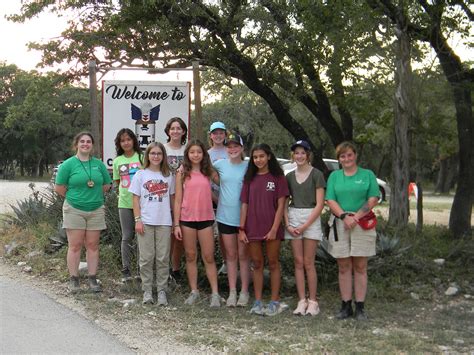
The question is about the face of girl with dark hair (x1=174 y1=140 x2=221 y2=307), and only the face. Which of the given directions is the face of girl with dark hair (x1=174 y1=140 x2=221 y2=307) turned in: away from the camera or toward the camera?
toward the camera

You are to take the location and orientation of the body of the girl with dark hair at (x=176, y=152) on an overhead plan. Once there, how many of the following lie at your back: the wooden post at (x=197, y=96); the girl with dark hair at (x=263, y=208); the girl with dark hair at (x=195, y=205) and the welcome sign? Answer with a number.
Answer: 2

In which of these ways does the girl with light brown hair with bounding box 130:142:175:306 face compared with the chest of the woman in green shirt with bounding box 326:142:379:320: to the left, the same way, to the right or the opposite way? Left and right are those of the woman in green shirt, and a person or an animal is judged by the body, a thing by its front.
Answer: the same way

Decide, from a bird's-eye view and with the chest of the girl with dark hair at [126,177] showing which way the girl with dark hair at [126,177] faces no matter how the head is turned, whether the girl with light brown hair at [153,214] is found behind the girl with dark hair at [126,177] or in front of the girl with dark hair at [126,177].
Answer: in front

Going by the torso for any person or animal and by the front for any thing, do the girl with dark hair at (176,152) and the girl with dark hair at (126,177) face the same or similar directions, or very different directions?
same or similar directions

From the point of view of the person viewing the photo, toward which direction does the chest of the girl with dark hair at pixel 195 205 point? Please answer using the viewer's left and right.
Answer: facing the viewer

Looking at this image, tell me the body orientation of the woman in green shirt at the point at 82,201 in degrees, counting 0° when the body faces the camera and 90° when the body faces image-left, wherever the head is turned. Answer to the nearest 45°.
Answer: approximately 0°

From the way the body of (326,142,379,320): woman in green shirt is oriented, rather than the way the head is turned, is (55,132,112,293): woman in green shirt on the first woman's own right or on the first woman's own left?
on the first woman's own right

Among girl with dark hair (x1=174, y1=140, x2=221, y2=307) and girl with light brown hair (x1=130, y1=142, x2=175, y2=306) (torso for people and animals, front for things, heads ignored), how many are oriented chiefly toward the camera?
2

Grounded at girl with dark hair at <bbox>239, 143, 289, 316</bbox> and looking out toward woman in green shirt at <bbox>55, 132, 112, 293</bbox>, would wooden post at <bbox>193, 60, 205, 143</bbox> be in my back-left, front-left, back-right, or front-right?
front-right

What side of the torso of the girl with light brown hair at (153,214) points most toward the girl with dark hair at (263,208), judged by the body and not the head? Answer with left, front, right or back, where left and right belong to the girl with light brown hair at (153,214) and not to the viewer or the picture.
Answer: left

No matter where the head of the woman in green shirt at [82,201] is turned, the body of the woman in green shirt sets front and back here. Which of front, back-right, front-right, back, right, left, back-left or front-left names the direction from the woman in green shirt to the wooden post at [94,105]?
back

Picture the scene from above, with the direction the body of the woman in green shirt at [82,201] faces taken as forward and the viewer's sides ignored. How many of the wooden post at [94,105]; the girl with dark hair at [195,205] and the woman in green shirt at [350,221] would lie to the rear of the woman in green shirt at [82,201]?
1

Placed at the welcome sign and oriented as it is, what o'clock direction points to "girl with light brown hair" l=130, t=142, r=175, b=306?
The girl with light brown hair is roughly at 12 o'clock from the welcome sign.

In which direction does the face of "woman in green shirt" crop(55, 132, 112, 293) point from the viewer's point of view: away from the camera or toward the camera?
toward the camera

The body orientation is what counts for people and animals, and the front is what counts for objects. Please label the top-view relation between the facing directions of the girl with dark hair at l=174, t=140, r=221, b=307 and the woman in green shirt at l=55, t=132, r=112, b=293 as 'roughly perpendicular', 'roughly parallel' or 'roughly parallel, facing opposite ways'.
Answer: roughly parallel

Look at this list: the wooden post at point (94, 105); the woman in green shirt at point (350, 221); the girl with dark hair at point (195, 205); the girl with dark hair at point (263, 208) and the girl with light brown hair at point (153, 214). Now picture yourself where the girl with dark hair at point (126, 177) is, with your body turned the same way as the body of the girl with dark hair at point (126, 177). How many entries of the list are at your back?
1

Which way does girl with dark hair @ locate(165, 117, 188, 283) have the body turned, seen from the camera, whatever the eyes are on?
toward the camera
